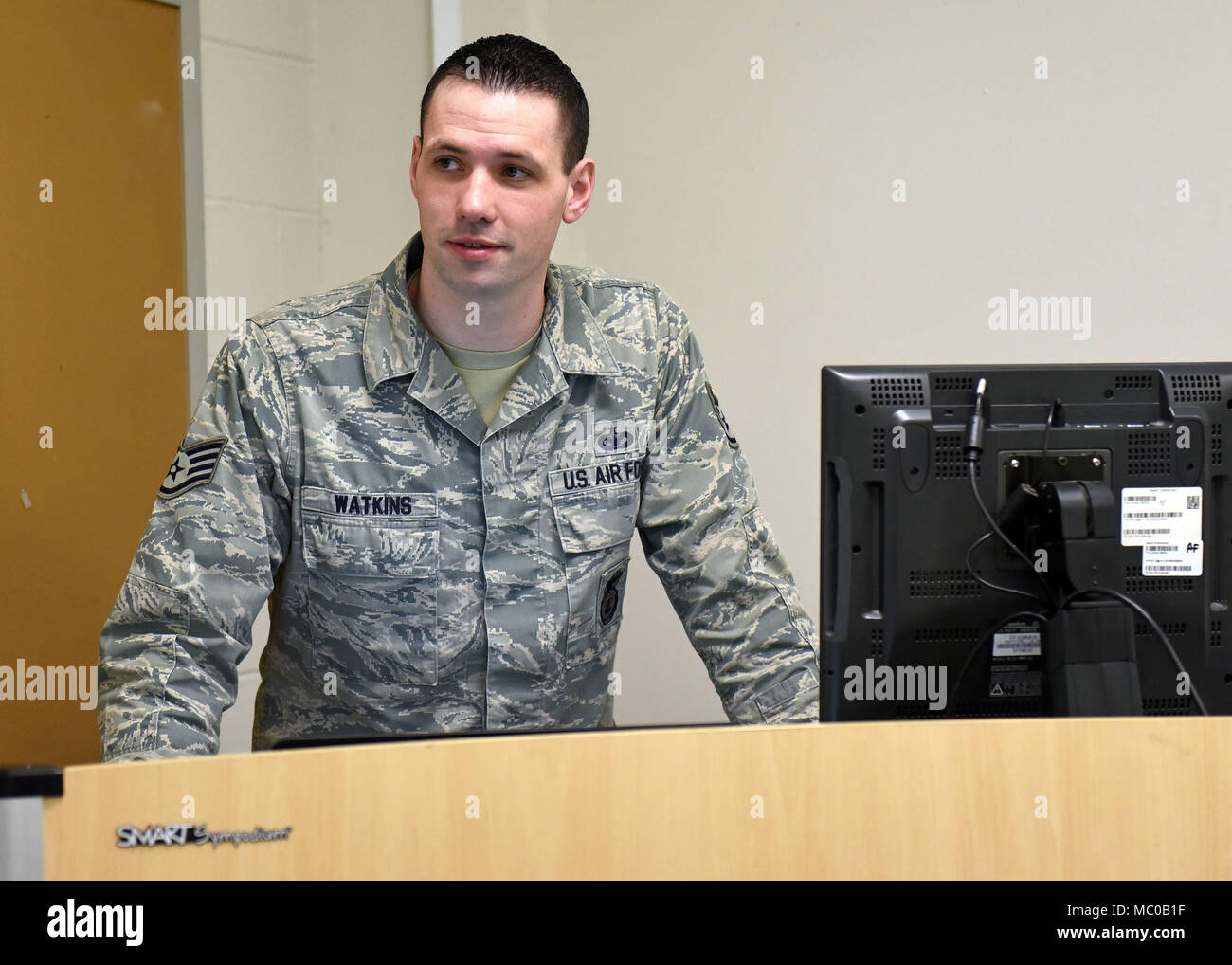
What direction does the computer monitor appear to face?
away from the camera

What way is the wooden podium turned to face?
toward the camera

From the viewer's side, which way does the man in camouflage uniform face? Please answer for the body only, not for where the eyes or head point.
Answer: toward the camera

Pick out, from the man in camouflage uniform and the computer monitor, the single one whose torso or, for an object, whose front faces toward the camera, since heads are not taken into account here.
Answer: the man in camouflage uniform

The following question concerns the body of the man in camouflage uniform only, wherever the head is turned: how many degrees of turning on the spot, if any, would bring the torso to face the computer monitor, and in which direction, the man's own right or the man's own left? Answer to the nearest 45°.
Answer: approximately 45° to the man's own left

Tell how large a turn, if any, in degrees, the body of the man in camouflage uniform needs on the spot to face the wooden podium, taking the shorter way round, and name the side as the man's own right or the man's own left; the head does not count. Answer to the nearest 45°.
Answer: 0° — they already face it

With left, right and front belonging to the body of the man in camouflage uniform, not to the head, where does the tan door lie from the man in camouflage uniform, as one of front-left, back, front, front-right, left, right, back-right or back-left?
back-right

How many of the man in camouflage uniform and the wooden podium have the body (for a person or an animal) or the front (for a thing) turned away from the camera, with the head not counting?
0

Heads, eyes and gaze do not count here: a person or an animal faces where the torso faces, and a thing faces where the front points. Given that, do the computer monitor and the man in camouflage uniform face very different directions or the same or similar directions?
very different directions
